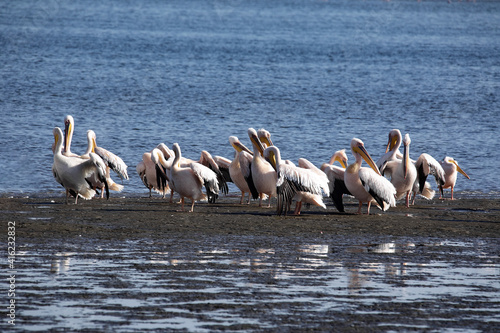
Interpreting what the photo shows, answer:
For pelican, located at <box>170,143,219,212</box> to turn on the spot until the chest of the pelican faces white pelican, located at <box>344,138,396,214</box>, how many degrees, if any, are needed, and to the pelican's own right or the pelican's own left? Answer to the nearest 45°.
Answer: approximately 135° to the pelican's own left

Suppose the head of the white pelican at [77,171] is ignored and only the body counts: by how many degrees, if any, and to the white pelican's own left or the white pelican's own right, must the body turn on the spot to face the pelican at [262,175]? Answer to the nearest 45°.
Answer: approximately 135° to the white pelican's own left

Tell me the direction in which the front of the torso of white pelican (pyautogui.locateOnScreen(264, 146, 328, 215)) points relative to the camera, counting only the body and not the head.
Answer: to the viewer's left

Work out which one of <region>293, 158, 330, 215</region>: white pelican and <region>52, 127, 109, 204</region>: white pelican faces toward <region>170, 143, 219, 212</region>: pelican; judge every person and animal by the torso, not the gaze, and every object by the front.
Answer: <region>293, 158, 330, 215</region>: white pelican

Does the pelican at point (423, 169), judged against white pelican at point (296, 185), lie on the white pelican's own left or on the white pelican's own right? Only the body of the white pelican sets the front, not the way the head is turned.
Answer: on the white pelican's own right
